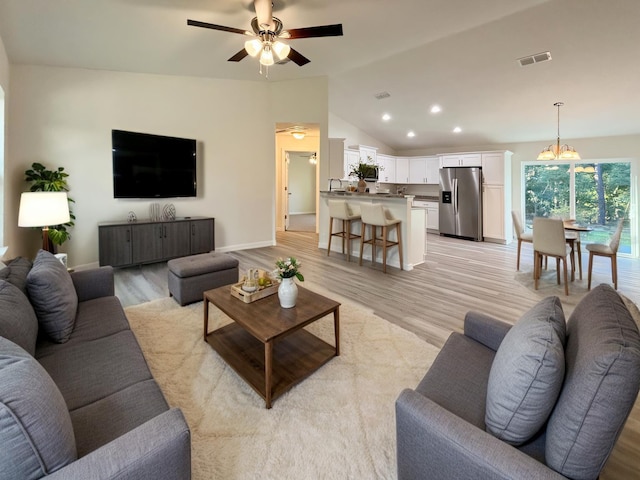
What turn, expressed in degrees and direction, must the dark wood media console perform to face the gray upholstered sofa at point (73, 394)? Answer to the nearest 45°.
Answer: approximately 45° to its right

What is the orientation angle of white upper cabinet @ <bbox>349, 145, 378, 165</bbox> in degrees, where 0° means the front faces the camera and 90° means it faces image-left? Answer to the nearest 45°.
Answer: approximately 315°

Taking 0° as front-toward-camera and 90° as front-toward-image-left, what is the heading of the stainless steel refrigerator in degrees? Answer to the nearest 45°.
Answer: approximately 45°

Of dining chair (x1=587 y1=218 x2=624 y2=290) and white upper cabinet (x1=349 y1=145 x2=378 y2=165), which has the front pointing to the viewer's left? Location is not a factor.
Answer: the dining chair

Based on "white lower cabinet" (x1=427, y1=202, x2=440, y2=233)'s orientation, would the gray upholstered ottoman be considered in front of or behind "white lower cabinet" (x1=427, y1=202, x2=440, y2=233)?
in front

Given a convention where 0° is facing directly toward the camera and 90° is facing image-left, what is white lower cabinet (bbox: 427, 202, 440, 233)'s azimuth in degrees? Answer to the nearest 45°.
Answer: approximately 45°

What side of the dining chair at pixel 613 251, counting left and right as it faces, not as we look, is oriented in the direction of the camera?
left
